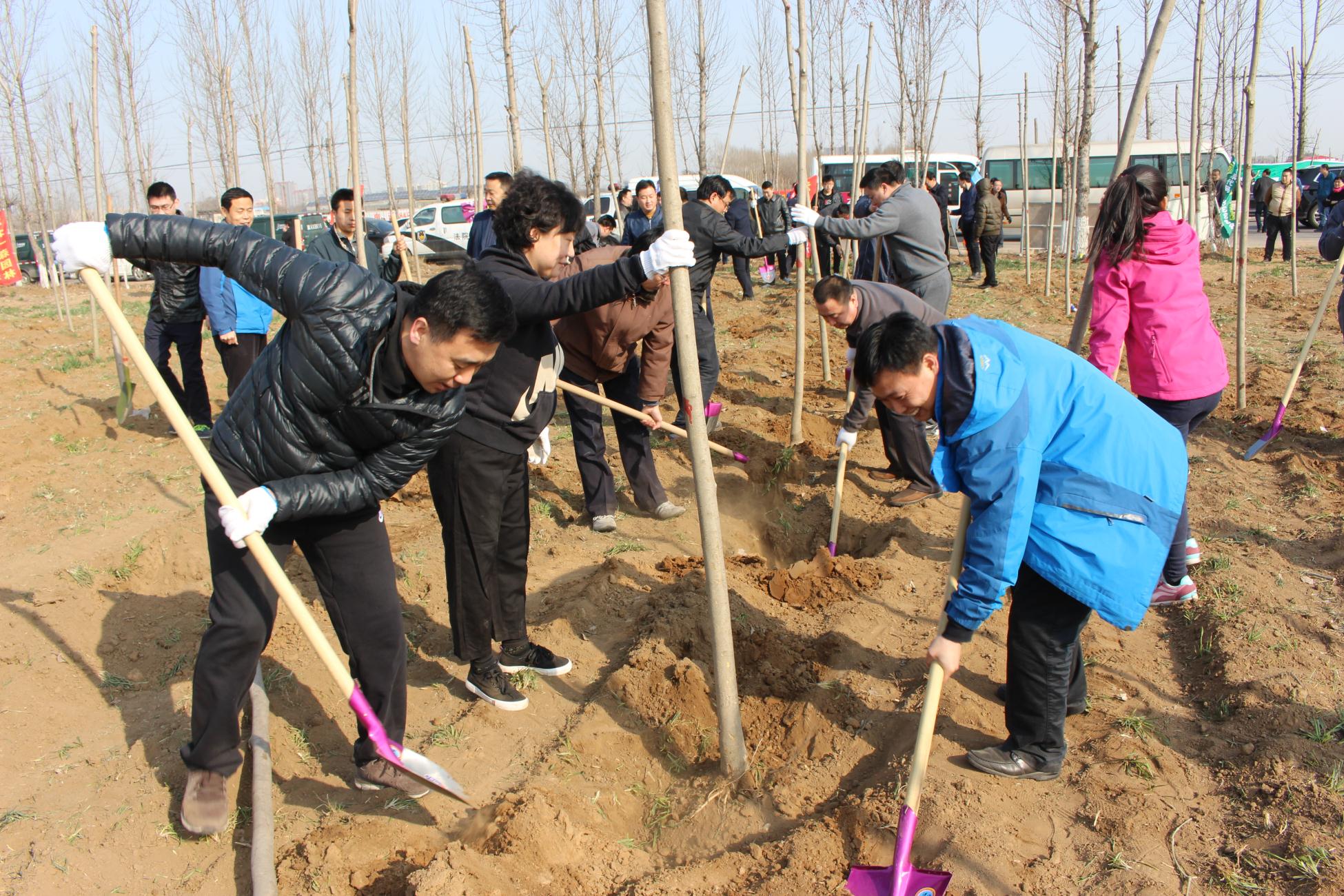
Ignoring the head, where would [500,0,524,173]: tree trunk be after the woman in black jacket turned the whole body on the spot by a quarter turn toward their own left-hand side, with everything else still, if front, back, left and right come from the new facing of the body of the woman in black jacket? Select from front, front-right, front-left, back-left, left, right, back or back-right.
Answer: front

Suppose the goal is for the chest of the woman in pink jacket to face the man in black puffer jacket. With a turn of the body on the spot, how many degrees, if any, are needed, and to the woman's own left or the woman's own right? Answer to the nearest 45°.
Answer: approximately 90° to the woman's own left

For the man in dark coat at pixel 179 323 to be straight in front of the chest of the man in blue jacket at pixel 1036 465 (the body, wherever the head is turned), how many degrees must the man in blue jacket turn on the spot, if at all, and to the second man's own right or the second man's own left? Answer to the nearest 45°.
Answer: approximately 45° to the second man's own right

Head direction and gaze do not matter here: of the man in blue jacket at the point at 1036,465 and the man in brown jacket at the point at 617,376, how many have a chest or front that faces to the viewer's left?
1

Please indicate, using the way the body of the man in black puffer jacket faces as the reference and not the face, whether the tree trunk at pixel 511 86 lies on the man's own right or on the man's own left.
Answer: on the man's own left

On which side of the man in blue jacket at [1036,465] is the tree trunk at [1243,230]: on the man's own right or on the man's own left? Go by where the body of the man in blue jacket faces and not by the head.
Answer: on the man's own right

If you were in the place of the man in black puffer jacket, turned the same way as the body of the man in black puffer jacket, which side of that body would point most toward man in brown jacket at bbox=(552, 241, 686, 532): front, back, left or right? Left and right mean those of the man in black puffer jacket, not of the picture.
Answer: left

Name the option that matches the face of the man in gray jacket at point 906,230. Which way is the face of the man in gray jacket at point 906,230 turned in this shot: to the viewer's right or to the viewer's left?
to the viewer's left

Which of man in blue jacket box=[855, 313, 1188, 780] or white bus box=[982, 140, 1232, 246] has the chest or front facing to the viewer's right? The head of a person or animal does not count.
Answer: the white bus

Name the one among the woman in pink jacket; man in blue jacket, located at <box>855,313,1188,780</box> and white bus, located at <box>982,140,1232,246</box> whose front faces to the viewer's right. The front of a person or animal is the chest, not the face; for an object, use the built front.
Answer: the white bus

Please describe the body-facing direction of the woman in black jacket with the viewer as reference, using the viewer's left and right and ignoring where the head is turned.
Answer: facing to the right of the viewer

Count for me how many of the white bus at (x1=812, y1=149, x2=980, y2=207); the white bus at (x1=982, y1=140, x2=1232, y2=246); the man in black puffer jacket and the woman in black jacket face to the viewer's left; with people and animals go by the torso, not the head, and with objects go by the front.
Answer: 0

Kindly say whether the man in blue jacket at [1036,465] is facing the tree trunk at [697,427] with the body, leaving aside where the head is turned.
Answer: yes

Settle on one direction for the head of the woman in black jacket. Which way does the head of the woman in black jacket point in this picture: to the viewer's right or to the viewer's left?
to the viewer's right
